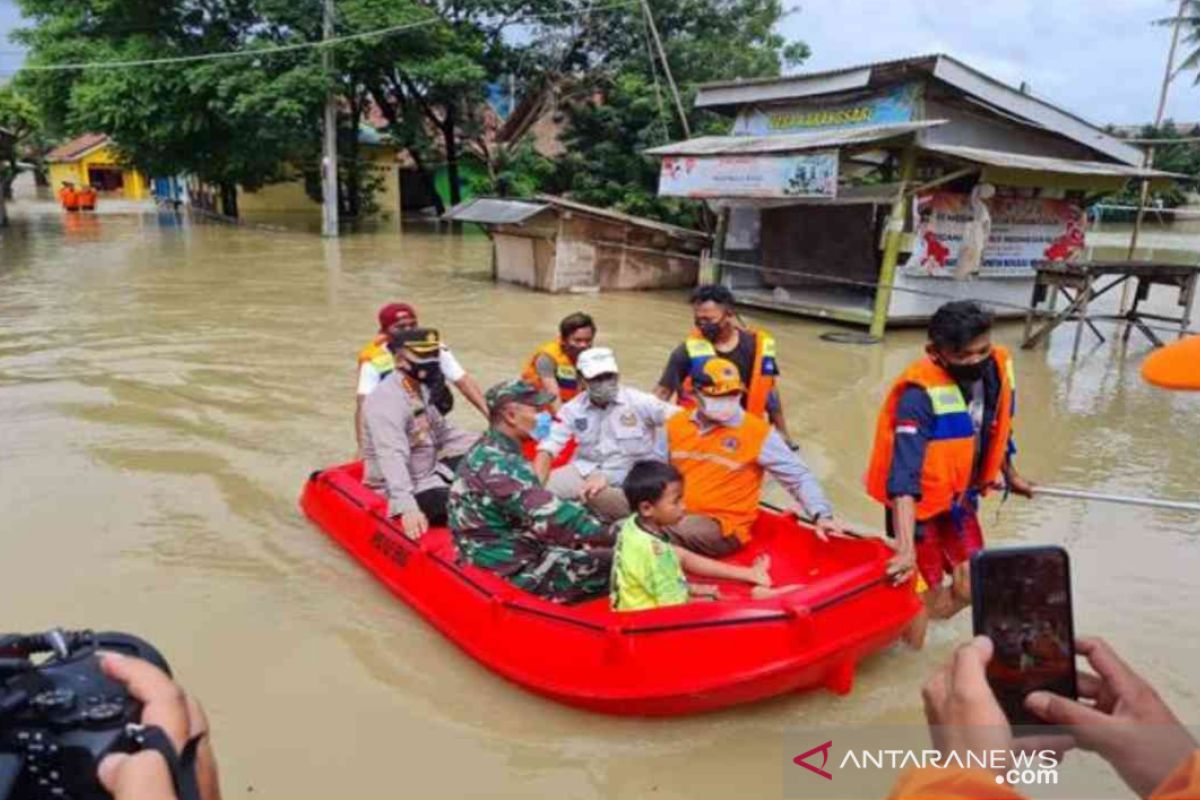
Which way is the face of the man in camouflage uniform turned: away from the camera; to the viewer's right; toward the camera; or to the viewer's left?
to the viewer's right

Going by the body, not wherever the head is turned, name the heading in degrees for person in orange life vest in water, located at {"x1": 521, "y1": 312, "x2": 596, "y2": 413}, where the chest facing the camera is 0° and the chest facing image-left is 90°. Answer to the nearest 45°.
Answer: approximately 315°

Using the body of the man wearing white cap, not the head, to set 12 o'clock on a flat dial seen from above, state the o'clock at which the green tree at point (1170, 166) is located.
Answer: The green tree is roughly at 7 o'clock from the man wearing white cap.

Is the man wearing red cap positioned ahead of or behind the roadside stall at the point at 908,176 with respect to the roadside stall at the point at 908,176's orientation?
ahead

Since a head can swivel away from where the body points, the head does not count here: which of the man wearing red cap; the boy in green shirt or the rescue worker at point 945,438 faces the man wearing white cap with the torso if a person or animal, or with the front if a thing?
the man wearing red cap

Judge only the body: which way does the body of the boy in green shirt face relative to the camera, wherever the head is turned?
to the viewer's right

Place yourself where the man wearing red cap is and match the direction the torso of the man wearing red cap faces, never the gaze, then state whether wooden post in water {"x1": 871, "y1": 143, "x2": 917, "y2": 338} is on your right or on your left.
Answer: on your left

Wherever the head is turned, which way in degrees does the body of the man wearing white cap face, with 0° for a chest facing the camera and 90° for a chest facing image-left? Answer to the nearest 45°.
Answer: approximately 0°

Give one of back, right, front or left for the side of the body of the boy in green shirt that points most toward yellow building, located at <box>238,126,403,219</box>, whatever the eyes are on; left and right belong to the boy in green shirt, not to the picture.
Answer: left

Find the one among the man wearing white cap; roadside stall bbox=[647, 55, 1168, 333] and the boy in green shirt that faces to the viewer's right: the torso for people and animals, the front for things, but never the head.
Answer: the boy in green shirt

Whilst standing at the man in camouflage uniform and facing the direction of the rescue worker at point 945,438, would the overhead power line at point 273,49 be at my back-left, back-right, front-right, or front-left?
back-left

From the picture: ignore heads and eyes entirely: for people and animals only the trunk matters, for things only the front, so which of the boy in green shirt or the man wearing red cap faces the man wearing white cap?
the man wearing red cap

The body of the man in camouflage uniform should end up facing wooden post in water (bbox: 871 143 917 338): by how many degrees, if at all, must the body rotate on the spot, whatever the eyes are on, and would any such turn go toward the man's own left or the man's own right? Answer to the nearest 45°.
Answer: approximately 45° to the man's own left

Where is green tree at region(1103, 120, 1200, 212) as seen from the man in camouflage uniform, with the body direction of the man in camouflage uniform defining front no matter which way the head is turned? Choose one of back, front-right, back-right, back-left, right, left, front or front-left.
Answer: front-left
